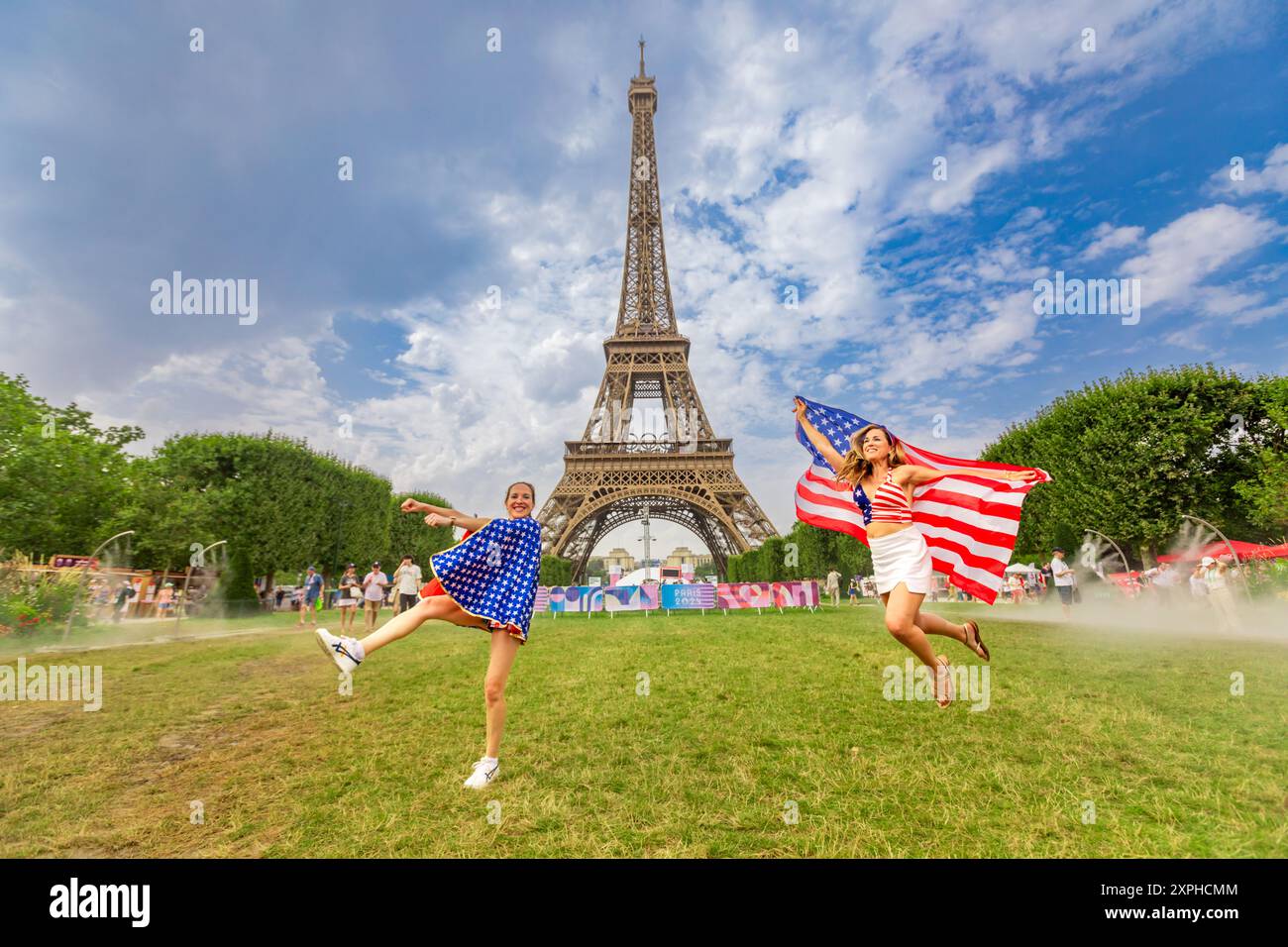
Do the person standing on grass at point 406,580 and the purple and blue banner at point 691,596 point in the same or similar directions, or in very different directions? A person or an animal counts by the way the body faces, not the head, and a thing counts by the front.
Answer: same or similar directions

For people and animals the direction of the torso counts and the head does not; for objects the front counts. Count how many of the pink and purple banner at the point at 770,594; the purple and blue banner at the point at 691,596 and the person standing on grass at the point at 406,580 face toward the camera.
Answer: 3

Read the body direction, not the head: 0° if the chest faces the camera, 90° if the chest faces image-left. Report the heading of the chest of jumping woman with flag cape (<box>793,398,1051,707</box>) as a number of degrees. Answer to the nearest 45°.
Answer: approximately 45°

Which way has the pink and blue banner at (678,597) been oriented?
toward the camera

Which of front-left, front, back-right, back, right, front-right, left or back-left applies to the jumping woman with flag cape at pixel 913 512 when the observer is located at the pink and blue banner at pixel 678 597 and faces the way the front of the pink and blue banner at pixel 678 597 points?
front

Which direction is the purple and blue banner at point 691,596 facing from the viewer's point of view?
toward the camera

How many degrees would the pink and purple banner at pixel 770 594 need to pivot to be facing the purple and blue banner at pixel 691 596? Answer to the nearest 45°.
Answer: approximately 90° to its right

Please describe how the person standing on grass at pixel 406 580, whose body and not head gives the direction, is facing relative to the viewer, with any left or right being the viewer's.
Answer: facing the viewer

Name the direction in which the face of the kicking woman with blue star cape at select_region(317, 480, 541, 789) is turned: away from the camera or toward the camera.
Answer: toward the camera

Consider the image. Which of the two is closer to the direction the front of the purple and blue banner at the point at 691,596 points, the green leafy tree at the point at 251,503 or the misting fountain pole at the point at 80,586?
the misting fountain pole

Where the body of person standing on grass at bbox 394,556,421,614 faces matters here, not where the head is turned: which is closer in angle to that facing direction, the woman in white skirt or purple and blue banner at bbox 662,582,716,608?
the woman in white skirt

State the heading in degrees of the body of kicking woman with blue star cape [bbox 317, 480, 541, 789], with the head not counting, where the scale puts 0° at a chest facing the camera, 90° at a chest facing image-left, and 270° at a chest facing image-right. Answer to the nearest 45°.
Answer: approximately 45°

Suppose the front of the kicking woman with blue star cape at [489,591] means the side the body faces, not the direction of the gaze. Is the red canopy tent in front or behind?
behind

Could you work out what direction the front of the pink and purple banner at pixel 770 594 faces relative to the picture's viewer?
facing the viewer
